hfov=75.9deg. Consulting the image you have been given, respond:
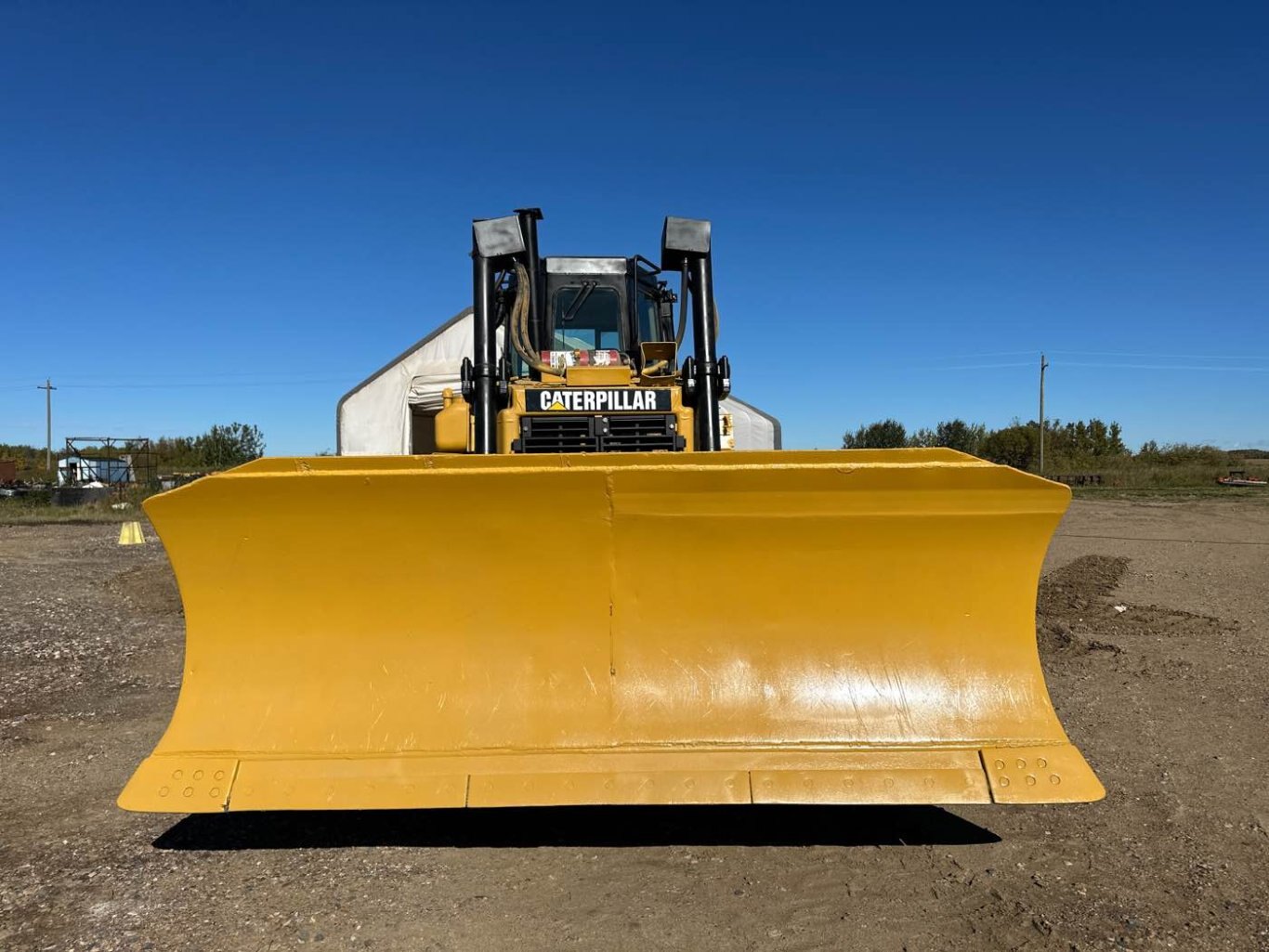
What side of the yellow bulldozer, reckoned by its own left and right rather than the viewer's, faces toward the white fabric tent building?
back

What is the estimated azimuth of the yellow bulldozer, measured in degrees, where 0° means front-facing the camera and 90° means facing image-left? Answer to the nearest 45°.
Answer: approximately 0°
